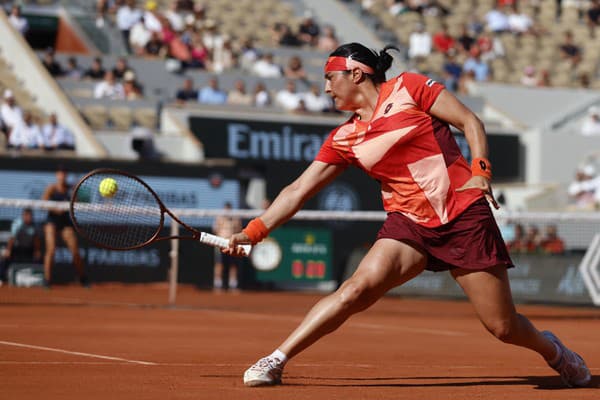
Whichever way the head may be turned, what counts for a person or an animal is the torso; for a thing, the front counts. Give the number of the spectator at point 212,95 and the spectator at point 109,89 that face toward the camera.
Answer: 2

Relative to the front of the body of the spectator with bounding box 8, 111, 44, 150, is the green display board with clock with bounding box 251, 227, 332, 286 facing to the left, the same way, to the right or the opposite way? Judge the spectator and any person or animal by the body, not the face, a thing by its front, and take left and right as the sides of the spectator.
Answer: the same way

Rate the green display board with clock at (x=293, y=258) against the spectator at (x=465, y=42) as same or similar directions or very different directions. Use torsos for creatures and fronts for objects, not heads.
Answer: same or similar directions

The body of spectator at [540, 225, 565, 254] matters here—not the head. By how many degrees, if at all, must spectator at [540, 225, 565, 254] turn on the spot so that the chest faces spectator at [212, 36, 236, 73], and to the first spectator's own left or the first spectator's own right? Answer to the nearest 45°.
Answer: approximately 135° to the first spectator's own right

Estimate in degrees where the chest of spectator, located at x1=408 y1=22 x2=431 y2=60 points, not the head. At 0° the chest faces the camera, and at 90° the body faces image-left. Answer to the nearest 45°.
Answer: approximately 0°

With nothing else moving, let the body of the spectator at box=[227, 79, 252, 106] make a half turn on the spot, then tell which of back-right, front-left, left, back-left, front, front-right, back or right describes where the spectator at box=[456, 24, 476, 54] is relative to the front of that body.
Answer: front-right

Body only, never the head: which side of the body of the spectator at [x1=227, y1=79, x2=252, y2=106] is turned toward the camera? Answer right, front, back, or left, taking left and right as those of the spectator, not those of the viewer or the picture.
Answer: front

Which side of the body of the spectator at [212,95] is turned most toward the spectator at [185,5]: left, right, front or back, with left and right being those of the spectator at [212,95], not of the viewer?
back

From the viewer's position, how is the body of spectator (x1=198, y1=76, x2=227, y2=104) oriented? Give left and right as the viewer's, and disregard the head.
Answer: facing the viewer

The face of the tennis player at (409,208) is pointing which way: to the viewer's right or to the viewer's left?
to the viewer's left

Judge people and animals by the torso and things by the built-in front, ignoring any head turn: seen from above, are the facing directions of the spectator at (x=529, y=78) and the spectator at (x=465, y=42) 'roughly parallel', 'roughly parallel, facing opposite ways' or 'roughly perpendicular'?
roughly parallel

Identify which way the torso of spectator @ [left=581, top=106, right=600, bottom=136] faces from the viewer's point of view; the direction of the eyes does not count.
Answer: toward the camera

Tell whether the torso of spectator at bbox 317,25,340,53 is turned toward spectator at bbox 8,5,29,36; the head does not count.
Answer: no

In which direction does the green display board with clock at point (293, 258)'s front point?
toward the camera
